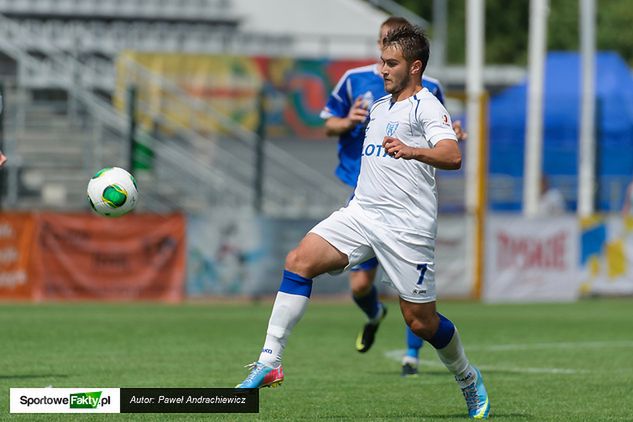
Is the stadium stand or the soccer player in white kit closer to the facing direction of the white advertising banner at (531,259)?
the soccer player in white kit

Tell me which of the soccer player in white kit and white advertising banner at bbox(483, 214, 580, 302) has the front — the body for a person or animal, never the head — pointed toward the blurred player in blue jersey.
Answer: the white advertising banner

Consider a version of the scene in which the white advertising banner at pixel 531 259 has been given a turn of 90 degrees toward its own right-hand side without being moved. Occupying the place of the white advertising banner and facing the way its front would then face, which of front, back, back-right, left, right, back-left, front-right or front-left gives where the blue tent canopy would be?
right

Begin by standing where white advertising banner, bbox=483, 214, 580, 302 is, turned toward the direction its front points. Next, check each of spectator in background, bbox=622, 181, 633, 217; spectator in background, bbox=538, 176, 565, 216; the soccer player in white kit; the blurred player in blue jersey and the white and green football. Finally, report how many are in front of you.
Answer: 3

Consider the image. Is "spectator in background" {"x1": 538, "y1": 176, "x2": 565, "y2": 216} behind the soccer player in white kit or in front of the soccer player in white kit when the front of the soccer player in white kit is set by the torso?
behind

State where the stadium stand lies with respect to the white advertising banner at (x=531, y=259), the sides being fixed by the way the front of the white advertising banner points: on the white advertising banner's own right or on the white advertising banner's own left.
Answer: on the white advertising banner's own right

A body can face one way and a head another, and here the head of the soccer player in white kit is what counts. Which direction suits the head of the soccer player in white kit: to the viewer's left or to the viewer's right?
to the viewer's left

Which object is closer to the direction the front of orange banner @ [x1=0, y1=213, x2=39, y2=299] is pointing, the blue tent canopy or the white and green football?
the white and green football

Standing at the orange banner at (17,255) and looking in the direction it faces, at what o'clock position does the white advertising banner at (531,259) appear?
The white advertising banner is roughly at 9 o'clock from the orange banner.

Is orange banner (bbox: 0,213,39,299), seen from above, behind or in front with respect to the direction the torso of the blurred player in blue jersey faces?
behind
